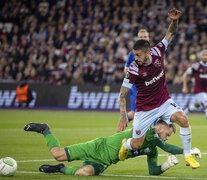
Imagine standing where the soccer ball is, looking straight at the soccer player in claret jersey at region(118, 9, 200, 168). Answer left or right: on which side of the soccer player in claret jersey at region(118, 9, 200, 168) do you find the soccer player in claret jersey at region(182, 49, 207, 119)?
left

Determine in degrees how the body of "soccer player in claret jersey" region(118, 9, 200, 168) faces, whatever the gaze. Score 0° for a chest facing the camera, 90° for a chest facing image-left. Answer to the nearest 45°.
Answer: approximately 315°

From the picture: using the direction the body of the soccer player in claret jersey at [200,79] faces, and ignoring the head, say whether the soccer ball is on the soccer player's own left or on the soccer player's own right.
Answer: on the soccer player's own right

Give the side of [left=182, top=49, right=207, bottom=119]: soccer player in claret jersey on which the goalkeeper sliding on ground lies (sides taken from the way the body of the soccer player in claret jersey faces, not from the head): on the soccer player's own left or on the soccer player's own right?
on the soccer player's own right

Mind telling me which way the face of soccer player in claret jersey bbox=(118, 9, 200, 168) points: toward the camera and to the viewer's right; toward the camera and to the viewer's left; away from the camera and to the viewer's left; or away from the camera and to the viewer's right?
toward the camera and to the viewer's left

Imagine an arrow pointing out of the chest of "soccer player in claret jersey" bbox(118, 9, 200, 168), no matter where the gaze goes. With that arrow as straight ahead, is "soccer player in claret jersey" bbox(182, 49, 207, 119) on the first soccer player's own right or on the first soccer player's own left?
on the first soccer player's own left
